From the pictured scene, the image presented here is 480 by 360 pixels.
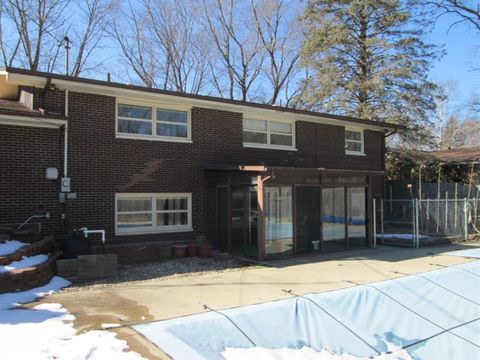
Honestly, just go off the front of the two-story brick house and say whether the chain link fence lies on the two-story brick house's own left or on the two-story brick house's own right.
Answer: on the two-story brick house's own right

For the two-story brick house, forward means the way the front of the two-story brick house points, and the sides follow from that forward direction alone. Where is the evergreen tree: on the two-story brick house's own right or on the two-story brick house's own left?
on the two-story brick house's own right

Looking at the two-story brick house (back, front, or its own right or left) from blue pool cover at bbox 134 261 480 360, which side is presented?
back

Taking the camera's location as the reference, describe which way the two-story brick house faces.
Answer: facing away from the viewer and to the left of the viewer
